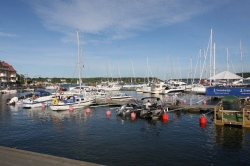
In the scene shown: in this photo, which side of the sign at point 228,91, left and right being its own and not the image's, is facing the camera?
front

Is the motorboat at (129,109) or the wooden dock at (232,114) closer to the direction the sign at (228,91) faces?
the wooden dock

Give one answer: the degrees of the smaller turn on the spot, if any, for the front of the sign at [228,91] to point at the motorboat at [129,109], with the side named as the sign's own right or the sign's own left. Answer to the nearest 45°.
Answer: approximately 45° to the sign's own right

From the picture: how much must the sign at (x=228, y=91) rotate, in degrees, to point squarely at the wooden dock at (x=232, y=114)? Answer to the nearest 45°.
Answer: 0° — it already faces it
